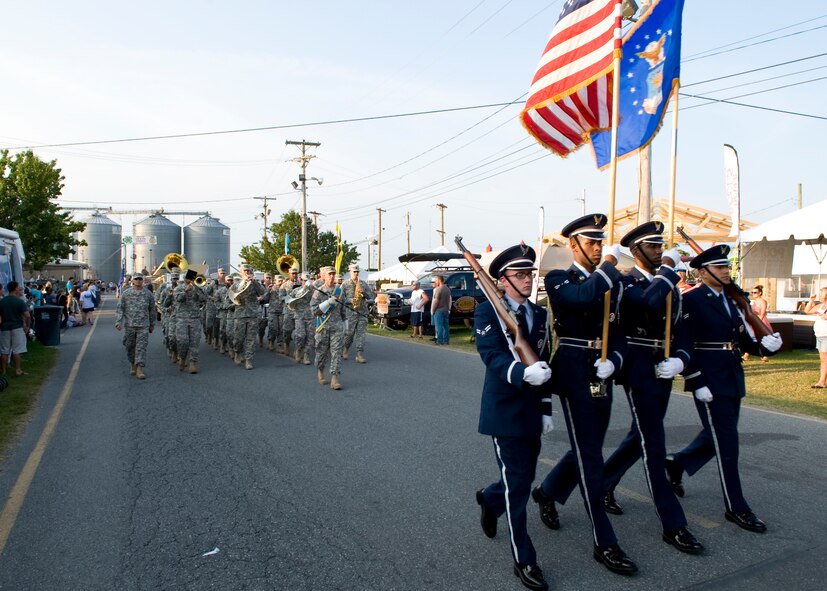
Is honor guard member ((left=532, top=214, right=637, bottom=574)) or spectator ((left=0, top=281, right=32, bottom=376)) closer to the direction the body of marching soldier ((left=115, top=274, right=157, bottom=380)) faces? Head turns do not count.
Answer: the honor guard member

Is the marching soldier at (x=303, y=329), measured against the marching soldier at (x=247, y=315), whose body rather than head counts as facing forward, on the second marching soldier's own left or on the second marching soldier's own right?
on the second marching soldier's own left

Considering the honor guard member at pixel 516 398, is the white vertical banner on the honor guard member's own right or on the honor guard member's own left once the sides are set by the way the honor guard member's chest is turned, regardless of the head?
on the honor guard member's own left

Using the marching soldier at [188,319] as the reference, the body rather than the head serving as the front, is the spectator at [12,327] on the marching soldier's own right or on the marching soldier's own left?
on the marching soldier's own right

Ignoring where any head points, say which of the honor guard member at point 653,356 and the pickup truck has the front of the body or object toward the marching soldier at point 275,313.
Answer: the pickup truck

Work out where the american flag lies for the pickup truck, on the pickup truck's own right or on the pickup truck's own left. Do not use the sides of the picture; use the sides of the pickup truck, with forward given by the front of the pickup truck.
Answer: on the pickup truck's own left

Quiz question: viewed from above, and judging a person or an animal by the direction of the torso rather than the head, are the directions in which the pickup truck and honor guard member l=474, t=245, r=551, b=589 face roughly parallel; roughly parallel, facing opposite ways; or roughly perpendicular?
roughly perpendicular
